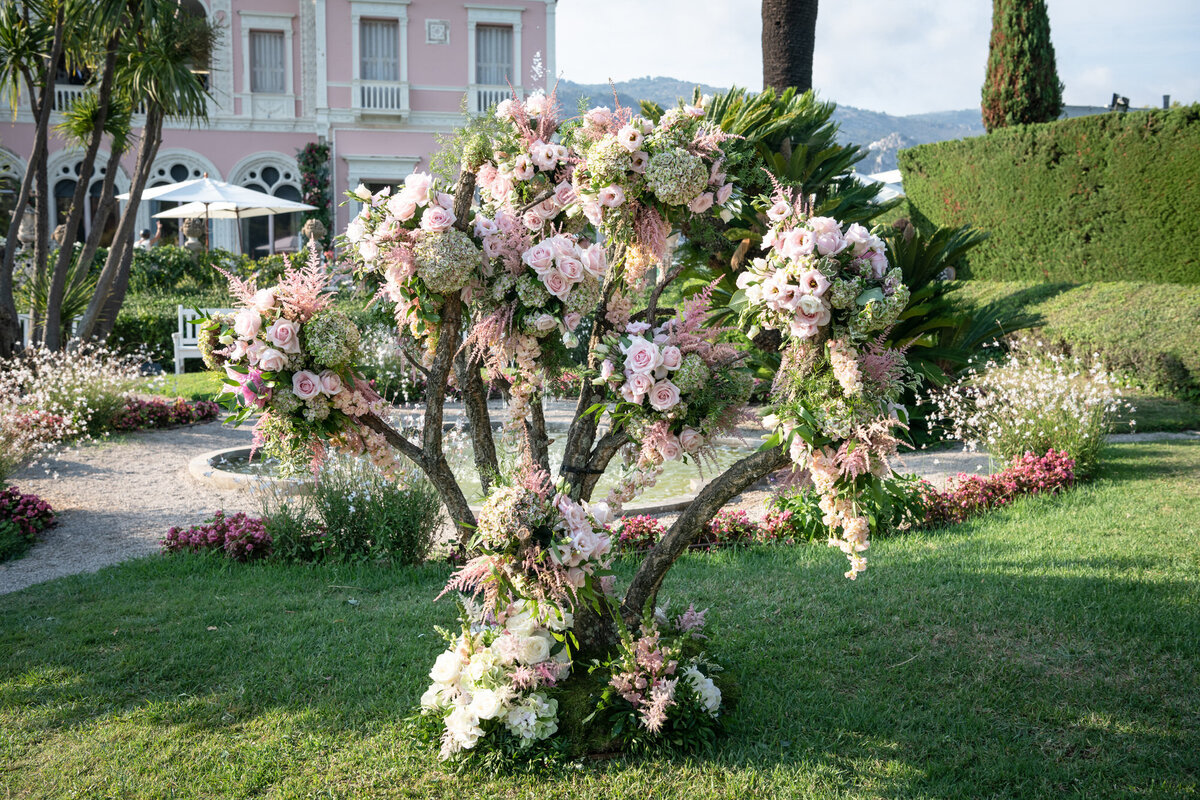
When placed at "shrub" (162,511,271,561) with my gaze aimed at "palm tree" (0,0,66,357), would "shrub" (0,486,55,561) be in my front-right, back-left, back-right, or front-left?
front-left

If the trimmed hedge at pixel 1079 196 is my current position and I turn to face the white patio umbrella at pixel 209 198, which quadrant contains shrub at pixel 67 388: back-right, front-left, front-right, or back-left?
front-left

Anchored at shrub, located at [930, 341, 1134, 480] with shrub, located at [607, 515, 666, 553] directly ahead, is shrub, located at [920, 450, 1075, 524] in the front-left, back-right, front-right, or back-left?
front-left

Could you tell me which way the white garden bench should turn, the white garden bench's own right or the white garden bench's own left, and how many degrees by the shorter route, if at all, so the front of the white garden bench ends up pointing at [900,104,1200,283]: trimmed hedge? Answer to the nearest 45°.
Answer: approximately 90° to the white garden bench's own left

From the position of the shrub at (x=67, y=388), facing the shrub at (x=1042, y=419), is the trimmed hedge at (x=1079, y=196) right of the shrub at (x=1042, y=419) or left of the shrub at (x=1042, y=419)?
left

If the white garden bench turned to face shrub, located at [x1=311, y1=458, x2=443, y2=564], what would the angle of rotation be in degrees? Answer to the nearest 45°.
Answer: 0° — it already faces it

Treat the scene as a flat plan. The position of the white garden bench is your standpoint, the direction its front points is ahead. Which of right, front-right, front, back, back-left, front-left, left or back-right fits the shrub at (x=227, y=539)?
front

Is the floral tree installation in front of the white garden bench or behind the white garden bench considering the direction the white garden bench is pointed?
in front

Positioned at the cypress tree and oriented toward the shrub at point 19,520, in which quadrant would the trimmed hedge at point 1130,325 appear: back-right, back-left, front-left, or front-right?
front-left

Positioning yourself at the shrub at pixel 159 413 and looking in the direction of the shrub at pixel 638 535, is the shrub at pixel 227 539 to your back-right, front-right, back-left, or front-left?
front-right

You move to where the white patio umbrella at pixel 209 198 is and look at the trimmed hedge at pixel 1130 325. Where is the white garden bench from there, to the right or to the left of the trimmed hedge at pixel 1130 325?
right

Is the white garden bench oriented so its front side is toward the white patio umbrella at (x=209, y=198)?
no

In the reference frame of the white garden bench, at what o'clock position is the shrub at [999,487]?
The shrub is roughly at 11 o'clock from the white garden bench.

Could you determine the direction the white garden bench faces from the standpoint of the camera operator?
facing the viewer

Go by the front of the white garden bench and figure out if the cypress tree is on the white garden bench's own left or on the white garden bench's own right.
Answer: on the white garden bench's own left
